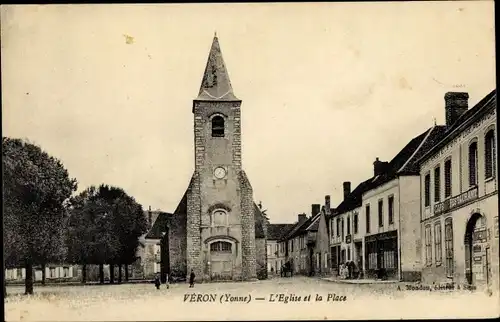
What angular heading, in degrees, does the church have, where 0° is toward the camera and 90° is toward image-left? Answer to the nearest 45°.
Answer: approximately 0°

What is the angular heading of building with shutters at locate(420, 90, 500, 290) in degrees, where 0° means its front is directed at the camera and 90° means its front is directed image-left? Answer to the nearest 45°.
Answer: approximately 45°

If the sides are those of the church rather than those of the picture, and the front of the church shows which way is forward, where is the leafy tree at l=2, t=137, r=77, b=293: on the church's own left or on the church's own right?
on the church's own right

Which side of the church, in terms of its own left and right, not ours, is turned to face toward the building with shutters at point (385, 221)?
left

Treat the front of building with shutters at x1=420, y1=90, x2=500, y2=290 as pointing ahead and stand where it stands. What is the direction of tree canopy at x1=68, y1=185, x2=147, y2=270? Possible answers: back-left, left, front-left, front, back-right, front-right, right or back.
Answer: front-right

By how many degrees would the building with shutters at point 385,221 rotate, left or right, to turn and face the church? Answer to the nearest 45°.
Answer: approximately 45° to its right
